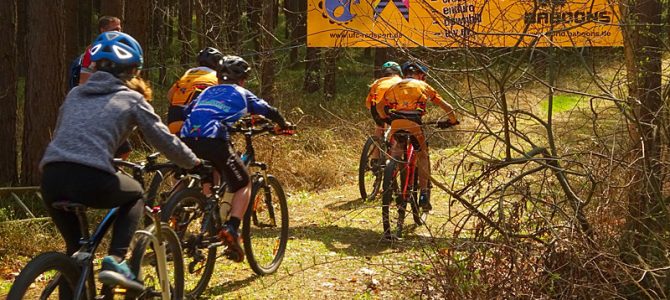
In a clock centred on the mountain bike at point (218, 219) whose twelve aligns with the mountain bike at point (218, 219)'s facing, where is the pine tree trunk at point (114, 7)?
The pine tree trunk is roughly at 10 o'clock from the mountain bike.

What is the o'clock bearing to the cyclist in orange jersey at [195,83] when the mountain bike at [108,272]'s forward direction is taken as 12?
The cyclist in orange jersey is roughly at 11 o'clock from the mountain bike.

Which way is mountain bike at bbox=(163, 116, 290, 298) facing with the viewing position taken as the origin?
facing away from the viewer and to the right of the viewer

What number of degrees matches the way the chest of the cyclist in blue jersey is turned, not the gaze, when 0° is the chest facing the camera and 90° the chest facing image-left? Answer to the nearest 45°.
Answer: approximately 225°

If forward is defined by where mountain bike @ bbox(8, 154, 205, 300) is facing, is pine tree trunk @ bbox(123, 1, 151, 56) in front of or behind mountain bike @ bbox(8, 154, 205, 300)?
in front

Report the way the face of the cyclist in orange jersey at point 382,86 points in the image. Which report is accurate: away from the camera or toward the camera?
away from the camera

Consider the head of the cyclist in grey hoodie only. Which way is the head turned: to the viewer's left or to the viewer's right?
to the viewer's right

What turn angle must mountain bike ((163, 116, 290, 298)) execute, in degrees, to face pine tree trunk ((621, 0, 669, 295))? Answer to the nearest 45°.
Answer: approximately 45° to its right

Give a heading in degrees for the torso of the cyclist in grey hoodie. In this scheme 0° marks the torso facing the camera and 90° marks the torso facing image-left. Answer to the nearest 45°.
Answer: approximately 225°

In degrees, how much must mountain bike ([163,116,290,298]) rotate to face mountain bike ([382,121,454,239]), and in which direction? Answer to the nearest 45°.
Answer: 0° — it already faces it

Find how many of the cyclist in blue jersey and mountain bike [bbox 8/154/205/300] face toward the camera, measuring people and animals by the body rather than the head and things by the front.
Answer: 0

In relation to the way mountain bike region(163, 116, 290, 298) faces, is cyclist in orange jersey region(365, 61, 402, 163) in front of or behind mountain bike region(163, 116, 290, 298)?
in front

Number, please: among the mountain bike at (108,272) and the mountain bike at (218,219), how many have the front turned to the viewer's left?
0
